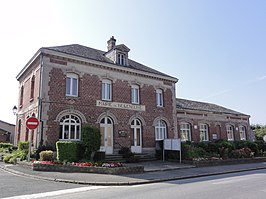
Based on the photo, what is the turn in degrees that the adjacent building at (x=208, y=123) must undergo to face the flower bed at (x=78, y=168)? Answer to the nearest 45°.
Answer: approximately 45° to its right

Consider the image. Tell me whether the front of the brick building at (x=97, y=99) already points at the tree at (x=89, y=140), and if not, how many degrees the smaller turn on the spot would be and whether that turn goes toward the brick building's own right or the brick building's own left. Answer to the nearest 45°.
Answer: approximately 45° to the brick building's own right

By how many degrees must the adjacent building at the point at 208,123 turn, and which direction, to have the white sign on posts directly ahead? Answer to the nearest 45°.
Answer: approximately 45° to its right

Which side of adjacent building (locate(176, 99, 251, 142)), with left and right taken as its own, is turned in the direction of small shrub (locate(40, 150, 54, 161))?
right

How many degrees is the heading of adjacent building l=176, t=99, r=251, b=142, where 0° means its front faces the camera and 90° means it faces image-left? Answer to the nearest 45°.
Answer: approximately 315°

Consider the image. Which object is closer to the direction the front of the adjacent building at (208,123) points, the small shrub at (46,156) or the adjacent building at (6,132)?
the small shrub

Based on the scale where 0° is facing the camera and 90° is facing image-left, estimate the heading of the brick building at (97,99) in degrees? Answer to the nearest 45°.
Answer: approximately 315°

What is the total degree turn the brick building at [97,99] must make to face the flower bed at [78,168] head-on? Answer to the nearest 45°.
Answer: approximately 45° to its right

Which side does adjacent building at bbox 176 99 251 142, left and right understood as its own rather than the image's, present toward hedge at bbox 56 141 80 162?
right
